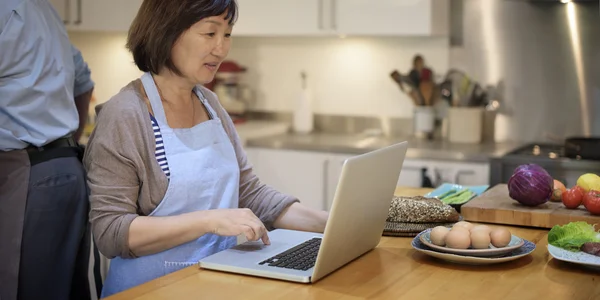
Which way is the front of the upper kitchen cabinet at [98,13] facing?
toward the camera

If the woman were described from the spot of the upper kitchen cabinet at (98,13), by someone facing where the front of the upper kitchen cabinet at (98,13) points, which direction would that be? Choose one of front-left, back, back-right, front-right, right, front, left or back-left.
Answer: front

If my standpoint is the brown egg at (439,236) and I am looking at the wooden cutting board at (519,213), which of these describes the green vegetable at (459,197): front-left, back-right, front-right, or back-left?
front-left

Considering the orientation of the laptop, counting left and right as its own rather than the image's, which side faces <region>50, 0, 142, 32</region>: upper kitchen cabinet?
front

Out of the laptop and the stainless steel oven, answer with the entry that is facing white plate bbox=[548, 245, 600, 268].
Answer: the stainless steel oven

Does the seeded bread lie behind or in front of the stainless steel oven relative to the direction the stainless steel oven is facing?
in front

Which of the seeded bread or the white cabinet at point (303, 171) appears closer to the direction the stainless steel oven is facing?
the seeded bread

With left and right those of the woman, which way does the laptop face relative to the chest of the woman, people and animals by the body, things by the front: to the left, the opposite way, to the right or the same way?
the opposite way

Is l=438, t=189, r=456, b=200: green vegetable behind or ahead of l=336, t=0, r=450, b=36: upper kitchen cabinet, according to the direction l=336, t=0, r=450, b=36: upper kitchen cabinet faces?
ahead

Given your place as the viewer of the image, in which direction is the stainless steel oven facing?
facing the viewer

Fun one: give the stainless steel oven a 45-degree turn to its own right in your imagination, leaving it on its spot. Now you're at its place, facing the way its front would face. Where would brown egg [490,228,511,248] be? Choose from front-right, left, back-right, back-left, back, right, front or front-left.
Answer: front-left

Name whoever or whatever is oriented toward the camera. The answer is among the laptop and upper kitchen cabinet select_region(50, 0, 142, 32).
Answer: the upper kitchen cabinet

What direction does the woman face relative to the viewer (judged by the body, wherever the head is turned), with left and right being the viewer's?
facing the viewer and to the right of the viewer

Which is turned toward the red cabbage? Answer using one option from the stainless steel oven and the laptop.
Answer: the stainless steel oven

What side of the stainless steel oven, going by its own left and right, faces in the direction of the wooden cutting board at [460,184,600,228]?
front

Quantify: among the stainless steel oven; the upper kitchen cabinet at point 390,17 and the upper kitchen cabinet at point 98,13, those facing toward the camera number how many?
3

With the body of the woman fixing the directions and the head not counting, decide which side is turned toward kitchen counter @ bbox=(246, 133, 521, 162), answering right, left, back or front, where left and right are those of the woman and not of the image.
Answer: left
